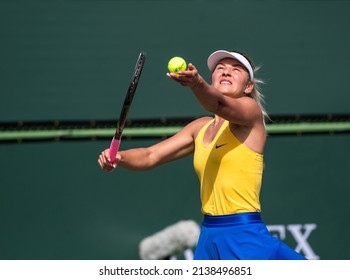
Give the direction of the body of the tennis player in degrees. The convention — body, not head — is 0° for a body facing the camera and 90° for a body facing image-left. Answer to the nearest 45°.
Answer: approximately 45°
